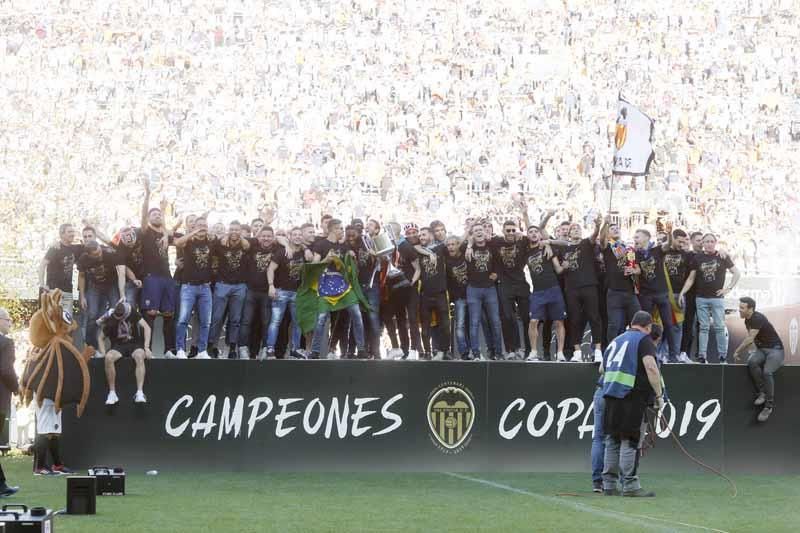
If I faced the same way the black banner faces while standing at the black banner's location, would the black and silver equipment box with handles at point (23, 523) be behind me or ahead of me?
ahead

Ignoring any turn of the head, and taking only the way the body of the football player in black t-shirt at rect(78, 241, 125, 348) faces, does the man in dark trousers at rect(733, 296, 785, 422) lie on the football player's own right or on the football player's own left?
on the football player's own left

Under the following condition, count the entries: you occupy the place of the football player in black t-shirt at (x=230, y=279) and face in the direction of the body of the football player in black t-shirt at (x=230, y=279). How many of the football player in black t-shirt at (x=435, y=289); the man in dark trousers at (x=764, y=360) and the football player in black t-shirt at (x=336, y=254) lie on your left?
3

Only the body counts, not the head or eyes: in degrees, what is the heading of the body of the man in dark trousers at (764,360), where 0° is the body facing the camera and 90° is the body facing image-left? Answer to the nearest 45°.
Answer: approximately 45°

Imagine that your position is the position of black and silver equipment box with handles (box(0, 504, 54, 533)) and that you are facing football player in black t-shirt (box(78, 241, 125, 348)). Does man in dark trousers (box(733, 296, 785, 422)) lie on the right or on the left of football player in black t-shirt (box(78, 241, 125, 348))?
right

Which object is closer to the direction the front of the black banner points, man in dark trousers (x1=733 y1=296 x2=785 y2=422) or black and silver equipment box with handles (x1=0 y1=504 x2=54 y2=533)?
the black and silver equipment box with handles

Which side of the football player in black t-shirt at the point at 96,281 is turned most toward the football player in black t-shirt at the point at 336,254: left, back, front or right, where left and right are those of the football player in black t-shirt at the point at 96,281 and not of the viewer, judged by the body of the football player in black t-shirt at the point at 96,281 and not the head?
left
